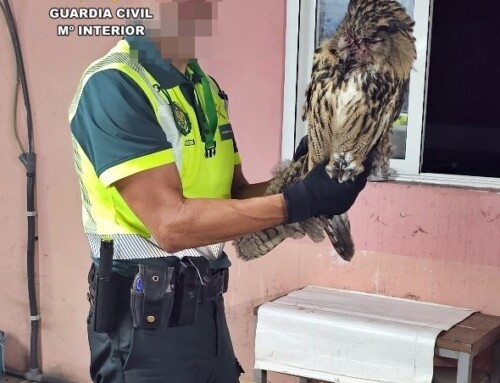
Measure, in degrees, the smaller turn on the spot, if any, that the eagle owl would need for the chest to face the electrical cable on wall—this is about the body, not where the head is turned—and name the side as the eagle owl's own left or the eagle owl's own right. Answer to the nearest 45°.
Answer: approximately 135° to the eagle owl's own right

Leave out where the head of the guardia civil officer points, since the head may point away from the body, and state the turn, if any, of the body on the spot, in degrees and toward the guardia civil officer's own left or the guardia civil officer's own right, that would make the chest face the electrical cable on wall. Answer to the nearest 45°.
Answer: approximately 180°

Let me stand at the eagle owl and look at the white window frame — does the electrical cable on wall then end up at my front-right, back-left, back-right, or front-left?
front-left

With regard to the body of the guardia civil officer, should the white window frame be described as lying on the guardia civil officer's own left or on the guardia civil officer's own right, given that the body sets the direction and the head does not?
on the guardia civil officer's own left

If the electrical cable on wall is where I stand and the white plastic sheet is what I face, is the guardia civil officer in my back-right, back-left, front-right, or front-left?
front-right

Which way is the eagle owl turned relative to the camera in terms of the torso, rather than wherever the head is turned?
toward the camera

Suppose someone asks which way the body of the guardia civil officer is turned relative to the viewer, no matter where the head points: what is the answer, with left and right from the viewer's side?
facing the viewer and to the right of the viewer
